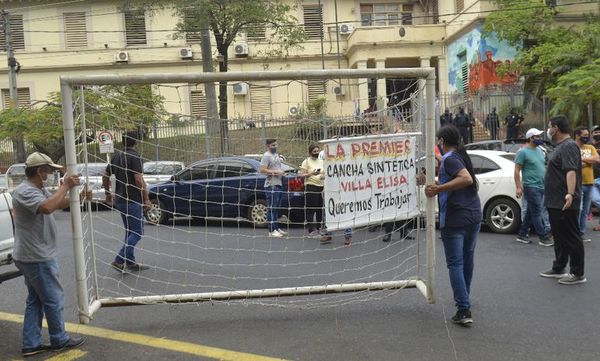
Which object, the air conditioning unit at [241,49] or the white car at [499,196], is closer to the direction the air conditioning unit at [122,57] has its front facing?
the white car

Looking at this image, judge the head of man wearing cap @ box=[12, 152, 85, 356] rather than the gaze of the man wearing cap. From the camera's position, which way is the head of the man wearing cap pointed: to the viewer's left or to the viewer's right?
to the viewer's right

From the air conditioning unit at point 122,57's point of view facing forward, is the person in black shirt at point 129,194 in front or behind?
in front

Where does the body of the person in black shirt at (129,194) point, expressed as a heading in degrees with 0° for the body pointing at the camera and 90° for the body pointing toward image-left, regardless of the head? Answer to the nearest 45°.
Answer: approximately 225°

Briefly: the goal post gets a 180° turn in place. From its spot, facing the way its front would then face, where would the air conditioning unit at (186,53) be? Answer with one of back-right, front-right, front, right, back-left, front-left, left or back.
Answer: front

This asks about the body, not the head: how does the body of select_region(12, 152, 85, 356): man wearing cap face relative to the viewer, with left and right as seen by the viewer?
facing to the right of the viewer

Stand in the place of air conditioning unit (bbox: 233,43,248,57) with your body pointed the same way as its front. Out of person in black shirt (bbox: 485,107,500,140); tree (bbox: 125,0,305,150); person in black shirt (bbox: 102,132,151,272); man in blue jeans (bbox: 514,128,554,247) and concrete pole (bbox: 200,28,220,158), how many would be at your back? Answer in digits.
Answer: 0

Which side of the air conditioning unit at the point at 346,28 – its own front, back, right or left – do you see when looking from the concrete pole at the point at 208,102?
front

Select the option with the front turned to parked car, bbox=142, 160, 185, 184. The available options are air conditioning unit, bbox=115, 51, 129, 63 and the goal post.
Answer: the air conditioning unit

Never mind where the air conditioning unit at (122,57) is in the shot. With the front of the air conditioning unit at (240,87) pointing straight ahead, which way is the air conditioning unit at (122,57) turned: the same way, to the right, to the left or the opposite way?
the same way

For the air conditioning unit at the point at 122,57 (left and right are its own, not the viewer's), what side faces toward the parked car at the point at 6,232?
front

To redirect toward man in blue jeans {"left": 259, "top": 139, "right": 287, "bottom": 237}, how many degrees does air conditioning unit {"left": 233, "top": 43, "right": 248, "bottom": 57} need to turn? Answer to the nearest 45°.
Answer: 0° — it already faces them

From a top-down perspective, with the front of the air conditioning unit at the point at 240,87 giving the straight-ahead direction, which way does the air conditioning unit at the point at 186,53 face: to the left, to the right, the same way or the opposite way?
the same way

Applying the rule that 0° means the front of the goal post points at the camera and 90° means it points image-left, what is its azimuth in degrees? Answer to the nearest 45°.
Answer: approximately 0°

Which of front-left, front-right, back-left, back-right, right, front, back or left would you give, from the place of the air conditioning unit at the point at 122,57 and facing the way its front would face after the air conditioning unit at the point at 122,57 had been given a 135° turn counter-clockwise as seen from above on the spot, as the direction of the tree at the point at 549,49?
right

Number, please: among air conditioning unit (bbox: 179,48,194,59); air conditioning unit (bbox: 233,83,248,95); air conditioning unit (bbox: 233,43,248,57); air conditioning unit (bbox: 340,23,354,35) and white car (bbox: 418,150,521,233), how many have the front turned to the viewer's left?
1

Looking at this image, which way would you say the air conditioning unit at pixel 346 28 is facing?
toward the camera

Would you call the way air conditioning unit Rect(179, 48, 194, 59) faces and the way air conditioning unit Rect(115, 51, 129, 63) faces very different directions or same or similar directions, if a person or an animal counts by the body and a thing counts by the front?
same or similar directions
